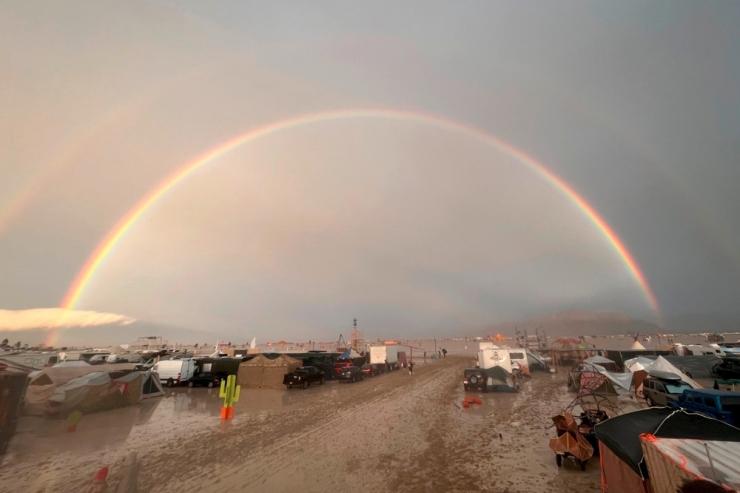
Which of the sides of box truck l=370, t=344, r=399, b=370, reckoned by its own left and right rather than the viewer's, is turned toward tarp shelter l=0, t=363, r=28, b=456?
back

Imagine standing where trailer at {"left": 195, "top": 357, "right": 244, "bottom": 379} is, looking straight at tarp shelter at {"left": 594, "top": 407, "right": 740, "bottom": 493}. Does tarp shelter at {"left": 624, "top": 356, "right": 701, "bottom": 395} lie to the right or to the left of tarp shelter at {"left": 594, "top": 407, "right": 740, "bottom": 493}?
left

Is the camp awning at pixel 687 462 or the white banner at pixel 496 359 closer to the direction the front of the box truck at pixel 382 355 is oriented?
the white banner
